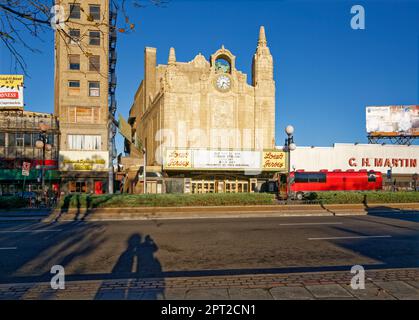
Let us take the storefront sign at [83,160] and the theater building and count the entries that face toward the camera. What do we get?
2

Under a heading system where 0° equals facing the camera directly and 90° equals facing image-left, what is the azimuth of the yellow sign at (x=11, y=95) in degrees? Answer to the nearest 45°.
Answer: approximately 0°

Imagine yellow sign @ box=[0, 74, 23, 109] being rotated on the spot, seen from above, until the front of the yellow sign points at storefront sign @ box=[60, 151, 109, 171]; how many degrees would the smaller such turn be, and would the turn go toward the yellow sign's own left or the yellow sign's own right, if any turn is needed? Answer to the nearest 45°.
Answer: approximately 45° to the yellow sign's own left
